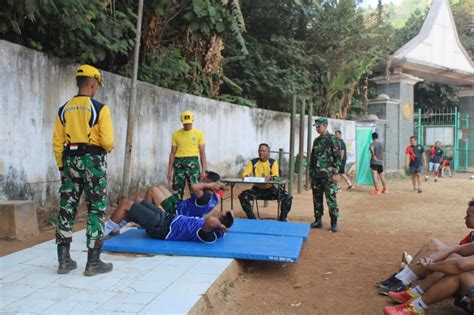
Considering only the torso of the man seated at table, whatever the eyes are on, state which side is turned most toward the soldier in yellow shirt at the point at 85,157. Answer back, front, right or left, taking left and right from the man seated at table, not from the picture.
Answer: front

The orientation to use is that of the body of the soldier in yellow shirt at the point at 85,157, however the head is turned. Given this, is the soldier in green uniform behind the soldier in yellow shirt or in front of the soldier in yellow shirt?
in front

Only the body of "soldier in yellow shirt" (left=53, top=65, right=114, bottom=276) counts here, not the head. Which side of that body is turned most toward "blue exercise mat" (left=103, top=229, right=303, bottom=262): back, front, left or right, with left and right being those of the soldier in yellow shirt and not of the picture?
front

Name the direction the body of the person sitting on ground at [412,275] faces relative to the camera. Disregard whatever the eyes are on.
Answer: to the viewer's left

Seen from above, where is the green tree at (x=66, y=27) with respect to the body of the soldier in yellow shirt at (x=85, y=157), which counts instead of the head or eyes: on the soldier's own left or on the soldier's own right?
on the soldier's own left

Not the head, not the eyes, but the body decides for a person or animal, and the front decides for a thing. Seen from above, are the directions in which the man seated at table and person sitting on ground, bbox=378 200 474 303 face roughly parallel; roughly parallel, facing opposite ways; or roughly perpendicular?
roughly perpendicular

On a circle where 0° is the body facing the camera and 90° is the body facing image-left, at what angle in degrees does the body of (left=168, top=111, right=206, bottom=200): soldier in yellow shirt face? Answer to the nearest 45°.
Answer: approximately 0°

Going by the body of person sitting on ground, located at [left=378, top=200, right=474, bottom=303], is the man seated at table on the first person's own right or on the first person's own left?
on the first person's own right

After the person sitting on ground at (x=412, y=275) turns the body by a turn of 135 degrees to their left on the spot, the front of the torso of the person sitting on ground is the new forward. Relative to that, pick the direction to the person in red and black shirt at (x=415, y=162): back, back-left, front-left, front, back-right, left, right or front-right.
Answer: back-left

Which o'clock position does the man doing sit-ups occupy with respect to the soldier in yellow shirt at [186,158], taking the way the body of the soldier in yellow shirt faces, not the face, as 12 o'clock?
The man doing sit-ups is roughly at 12 o'clock from the soldier in yellow shirt.

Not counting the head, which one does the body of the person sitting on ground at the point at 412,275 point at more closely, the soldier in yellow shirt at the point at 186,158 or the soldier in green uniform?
the soldier in yellow shirt

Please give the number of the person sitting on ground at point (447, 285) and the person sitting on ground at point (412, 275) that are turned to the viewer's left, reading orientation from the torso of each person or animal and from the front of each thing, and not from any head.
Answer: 2

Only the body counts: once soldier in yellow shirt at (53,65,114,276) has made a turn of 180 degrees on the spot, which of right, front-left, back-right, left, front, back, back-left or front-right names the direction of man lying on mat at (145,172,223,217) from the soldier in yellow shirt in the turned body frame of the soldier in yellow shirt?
back

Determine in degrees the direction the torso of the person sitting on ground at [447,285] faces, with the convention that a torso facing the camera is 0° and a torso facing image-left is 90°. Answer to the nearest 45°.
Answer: approximately 90°
